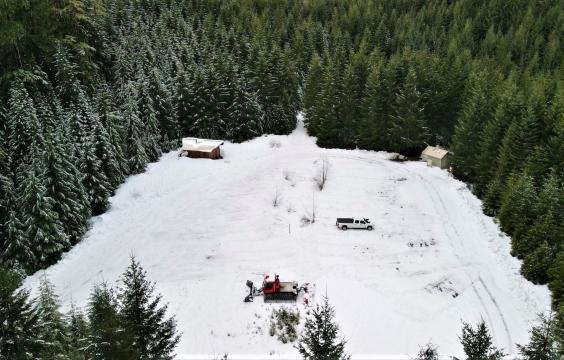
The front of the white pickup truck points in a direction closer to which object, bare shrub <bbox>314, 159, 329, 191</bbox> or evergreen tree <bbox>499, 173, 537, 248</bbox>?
the evergreen tree

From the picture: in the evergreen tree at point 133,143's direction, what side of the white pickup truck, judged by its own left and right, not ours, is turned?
back

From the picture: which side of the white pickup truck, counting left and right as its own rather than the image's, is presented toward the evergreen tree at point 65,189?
back

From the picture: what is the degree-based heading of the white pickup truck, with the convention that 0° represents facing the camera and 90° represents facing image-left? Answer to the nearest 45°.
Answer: approximately 270°

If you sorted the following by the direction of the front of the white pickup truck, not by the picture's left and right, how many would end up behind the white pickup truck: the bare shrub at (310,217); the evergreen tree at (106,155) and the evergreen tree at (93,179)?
3

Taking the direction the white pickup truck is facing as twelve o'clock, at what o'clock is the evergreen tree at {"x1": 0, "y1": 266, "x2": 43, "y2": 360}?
The evergreen tree is roughly at 4 o'clock from the white pickup truck.

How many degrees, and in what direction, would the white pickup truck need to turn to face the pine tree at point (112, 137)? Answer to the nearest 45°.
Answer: approximately 180°

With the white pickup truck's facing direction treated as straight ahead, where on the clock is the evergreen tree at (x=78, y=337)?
The evergreen tree is roughly at 4 o'clock from the white pickup truck.

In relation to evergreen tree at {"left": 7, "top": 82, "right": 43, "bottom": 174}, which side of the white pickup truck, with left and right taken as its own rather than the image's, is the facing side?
back

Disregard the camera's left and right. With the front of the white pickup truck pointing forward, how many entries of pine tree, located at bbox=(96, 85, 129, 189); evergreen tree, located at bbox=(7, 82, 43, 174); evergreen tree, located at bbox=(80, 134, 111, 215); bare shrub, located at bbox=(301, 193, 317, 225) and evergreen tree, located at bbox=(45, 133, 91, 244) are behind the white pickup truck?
5

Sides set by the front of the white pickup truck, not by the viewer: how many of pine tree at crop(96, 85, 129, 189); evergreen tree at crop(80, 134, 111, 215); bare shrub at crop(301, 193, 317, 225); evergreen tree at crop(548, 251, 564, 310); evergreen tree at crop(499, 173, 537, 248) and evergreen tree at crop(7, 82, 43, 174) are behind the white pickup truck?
4

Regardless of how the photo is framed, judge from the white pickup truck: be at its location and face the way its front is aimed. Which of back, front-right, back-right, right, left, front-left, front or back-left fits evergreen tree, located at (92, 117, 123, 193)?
back

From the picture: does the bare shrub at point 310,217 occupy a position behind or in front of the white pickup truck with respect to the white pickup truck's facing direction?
behind

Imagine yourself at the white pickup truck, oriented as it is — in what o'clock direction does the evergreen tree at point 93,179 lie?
The evergreen tree is roughly at 6 o'clock from the white pickup truck.

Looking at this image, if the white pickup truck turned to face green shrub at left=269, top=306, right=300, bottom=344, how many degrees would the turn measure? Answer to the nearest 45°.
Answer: approximately 90° to its right

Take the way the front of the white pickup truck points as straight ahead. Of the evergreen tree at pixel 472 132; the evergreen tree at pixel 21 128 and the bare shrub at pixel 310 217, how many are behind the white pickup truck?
2

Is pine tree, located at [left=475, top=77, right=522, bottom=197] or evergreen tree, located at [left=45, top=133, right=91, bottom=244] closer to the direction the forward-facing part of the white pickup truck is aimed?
the pine tree

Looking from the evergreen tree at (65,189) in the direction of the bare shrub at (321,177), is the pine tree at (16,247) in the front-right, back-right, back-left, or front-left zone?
back-right
